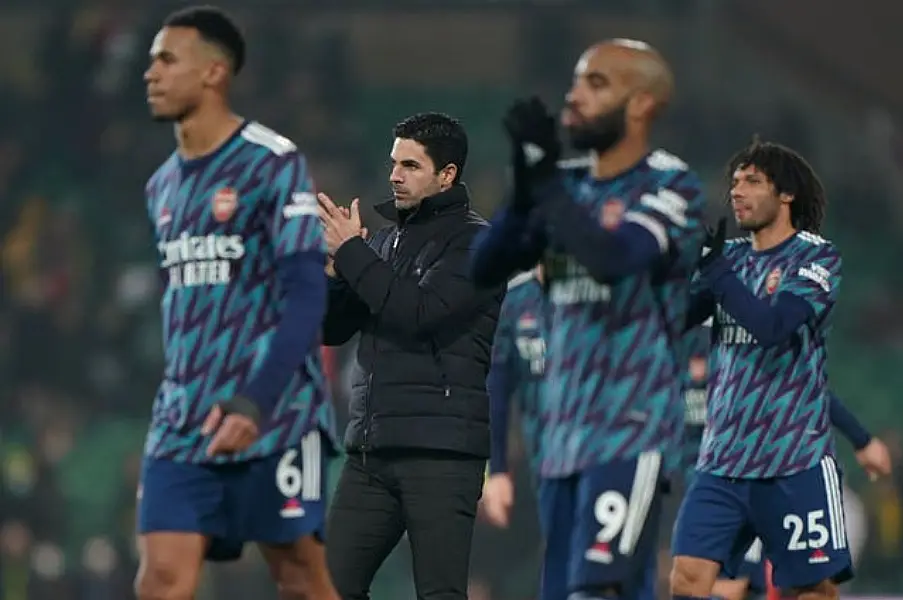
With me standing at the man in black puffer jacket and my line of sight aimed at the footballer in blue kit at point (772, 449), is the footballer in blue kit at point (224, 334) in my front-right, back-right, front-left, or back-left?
back-right

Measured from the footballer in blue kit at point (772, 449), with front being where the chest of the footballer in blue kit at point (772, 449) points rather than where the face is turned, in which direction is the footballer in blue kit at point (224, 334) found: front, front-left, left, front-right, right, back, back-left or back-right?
front

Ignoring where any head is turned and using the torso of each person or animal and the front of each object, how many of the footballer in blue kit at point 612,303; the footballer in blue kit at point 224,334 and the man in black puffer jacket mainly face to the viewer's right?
0

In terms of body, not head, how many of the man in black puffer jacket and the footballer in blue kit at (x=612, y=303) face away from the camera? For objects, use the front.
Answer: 0

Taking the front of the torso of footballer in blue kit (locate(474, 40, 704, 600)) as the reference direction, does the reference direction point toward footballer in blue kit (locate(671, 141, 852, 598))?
no

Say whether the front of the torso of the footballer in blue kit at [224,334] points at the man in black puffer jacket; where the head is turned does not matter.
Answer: no

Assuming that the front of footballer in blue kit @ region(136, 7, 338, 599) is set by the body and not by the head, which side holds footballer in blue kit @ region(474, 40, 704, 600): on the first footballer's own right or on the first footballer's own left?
on the first footballer's own left

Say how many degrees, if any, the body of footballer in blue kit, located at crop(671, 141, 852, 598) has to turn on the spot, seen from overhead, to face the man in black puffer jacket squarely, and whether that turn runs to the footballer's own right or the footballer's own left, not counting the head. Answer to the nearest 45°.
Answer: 0° — they already face them

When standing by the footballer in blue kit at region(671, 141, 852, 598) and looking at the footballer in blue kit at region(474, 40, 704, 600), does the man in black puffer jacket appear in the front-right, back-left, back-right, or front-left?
front-right

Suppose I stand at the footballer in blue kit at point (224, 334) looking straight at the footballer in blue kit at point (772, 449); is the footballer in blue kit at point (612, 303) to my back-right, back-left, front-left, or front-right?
front-right

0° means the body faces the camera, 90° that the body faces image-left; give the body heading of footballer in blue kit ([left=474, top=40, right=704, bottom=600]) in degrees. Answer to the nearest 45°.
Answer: approximately 45°

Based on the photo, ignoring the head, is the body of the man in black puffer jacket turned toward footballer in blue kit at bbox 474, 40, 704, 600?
no

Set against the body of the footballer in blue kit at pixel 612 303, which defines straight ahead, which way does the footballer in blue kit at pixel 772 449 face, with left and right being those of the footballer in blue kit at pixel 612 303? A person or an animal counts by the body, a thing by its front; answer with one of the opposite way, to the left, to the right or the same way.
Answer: the same way

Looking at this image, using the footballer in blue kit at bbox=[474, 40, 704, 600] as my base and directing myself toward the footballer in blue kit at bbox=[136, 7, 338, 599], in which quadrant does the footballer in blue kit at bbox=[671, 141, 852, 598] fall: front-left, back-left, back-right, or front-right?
back-right

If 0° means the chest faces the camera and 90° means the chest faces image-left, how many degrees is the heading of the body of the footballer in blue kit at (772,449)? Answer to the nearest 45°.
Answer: approximately 45°

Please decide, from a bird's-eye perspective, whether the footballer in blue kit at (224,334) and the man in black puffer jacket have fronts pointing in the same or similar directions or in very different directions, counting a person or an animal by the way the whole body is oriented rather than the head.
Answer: same or similar directions

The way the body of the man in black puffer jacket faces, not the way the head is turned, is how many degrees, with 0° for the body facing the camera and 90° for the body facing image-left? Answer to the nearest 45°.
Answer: approximately 45°

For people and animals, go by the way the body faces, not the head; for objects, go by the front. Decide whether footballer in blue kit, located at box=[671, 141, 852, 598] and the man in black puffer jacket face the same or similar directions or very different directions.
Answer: same or similar directions
